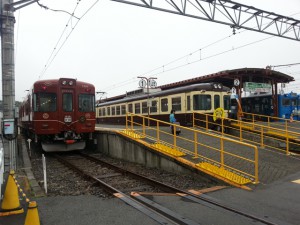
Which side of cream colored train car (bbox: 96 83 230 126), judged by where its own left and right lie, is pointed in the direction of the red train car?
right

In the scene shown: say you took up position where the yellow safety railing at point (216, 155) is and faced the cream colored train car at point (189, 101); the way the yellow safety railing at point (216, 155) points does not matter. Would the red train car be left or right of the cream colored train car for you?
left

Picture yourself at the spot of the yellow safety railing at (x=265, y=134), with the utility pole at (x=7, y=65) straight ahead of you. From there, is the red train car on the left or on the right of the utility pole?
right

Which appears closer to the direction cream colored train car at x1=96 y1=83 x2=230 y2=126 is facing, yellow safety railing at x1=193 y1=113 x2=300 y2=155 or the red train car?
the yellow safety railing

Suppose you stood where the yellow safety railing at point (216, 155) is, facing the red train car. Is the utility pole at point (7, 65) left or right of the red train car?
left

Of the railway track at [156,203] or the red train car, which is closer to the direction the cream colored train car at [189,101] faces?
the railway track

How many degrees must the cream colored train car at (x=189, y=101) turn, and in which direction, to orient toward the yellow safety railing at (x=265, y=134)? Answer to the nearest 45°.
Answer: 0° — it already faces it

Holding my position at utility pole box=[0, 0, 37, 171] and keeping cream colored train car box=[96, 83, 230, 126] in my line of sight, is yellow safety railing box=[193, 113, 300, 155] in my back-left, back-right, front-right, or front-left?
front-right

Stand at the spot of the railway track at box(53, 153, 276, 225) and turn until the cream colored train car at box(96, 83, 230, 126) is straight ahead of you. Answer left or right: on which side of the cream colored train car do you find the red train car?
left

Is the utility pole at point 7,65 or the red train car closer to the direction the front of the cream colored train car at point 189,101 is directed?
the utility pole

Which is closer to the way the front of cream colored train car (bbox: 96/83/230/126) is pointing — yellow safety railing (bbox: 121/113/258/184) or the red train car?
the yellow safety railing

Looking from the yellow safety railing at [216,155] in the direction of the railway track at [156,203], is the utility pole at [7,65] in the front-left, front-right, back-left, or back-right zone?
front-right

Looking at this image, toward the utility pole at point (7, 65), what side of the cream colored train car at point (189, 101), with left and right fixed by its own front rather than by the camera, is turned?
right

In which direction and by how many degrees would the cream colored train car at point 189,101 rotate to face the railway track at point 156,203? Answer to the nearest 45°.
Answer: approximately 45° to its right

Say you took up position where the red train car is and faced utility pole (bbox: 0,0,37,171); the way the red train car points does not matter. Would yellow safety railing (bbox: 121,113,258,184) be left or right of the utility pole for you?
left

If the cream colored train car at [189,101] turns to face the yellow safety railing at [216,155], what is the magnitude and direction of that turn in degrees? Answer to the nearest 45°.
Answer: approximately 45° to its right

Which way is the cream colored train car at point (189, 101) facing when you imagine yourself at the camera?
facing the viewer and to the right of the viewer

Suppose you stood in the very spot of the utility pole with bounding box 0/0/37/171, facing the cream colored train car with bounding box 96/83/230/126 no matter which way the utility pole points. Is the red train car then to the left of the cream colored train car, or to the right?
left
